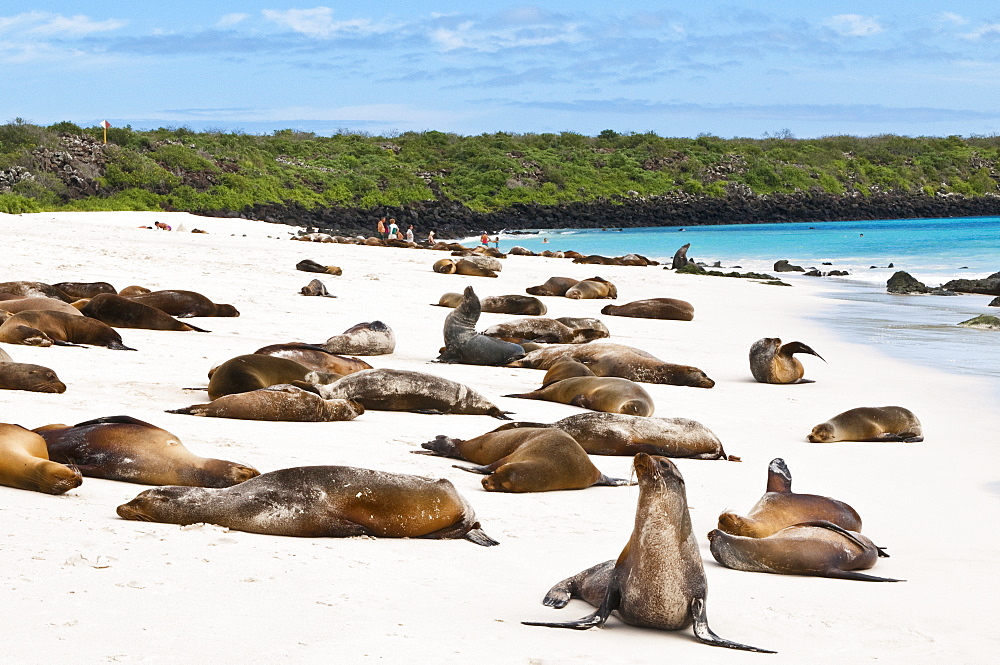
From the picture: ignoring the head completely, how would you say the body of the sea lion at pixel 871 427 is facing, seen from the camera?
to the viewer's left

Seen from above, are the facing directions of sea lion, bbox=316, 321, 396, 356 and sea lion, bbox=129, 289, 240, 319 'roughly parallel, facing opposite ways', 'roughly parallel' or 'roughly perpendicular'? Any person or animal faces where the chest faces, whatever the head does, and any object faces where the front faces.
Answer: roughly parallel

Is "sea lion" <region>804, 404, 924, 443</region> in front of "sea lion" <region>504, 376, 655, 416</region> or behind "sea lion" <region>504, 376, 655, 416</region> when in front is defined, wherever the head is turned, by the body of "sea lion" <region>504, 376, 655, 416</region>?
in front

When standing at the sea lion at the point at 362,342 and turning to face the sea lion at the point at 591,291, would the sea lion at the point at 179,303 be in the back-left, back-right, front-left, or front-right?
front-left

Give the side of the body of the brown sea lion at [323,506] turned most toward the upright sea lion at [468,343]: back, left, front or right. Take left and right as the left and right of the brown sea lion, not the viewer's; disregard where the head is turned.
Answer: right

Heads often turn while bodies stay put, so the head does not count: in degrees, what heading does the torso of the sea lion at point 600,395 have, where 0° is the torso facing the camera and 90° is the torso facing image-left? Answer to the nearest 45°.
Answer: approximately 315°

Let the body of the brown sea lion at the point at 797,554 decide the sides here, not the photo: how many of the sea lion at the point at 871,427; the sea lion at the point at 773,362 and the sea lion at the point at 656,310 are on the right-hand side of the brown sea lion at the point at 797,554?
3

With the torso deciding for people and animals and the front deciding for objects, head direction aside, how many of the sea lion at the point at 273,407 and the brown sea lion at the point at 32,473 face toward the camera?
0

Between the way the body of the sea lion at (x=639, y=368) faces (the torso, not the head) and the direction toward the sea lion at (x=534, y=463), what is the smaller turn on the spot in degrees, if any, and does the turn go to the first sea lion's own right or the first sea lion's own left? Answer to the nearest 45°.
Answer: approximately 90° to the first sea lion's own right

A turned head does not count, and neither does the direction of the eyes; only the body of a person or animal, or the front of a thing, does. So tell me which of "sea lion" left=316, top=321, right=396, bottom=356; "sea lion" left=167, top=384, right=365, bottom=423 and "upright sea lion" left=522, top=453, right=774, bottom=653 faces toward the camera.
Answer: the upright sea lion

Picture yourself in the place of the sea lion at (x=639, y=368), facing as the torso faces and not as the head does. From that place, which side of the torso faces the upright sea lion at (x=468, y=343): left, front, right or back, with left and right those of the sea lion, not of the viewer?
back

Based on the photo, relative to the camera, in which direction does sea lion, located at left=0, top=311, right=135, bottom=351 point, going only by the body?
to the viewer's left

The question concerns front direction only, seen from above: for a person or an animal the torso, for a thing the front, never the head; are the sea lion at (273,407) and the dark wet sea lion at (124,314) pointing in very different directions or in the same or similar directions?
very different directions

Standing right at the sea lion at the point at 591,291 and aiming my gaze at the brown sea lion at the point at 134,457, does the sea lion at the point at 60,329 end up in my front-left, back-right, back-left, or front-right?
front-right

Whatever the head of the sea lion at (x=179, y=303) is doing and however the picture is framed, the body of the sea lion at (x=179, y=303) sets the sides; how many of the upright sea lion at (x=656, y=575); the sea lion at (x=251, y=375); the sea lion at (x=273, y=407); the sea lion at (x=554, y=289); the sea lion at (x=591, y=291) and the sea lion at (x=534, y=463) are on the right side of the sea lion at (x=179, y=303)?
4

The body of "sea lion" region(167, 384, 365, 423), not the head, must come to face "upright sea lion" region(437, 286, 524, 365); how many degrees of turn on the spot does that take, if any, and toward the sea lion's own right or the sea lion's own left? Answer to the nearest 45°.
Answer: approximately 45° to the sea lion's own left

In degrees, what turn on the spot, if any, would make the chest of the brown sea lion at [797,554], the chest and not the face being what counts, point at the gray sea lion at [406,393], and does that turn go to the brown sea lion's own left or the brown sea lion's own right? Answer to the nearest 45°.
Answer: approximately 45° to the brown sea lion's own right

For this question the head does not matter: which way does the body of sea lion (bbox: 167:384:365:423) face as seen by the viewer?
to the viewer's right

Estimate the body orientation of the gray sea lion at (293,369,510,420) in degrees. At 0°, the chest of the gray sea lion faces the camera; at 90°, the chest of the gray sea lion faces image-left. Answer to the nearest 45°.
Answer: approximately 90°
